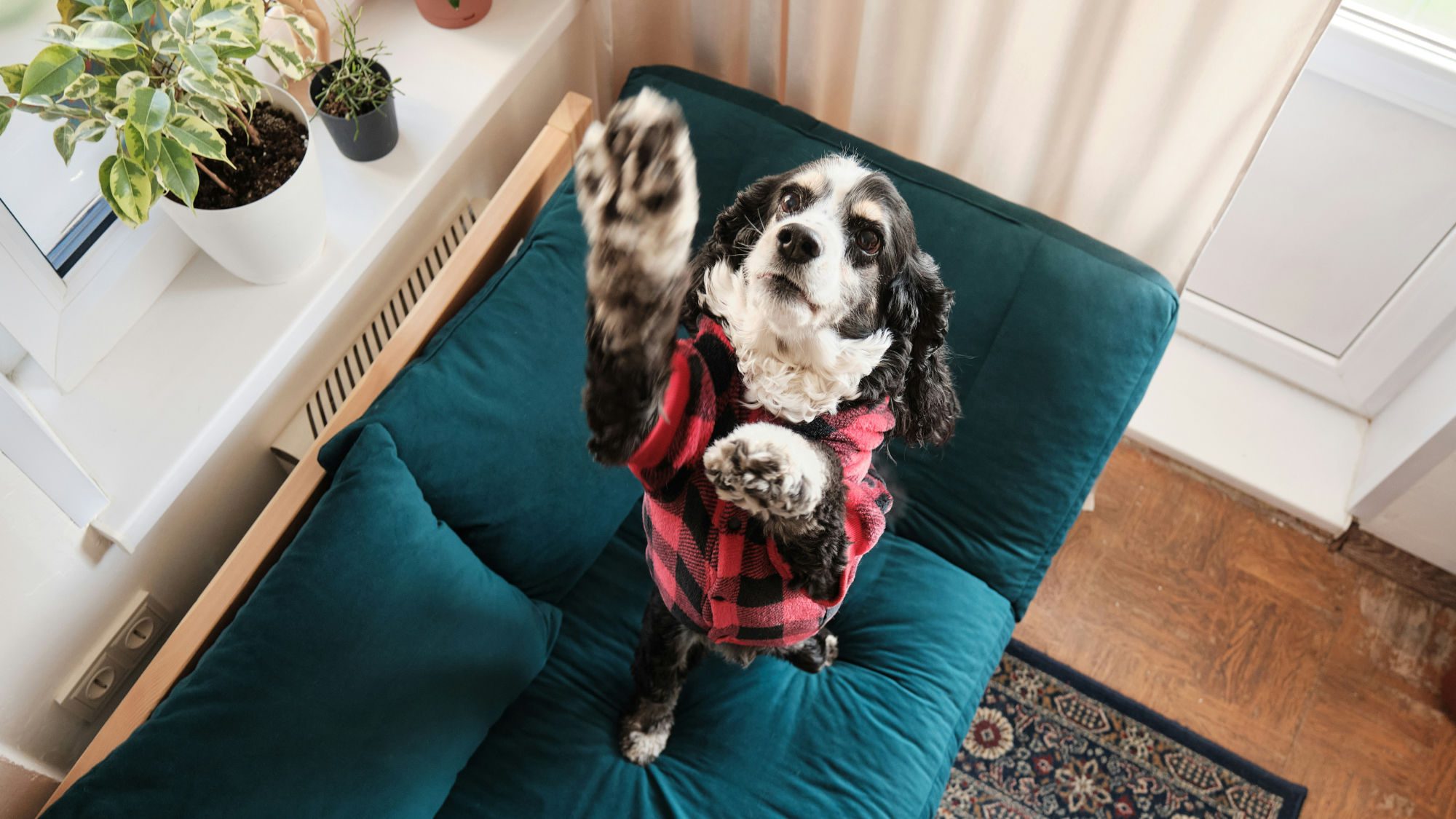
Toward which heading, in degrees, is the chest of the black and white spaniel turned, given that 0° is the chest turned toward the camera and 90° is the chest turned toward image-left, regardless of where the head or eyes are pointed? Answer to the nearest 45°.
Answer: approximately 0°

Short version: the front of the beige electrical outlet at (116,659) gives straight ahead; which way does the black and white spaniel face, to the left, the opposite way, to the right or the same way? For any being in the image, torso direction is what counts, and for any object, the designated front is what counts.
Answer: to the right

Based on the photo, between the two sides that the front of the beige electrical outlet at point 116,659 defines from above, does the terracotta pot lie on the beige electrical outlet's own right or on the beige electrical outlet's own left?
on the beige electrical outlet's own left

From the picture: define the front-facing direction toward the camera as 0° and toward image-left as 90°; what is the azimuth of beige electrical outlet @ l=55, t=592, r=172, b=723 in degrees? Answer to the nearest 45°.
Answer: approximately 315°
